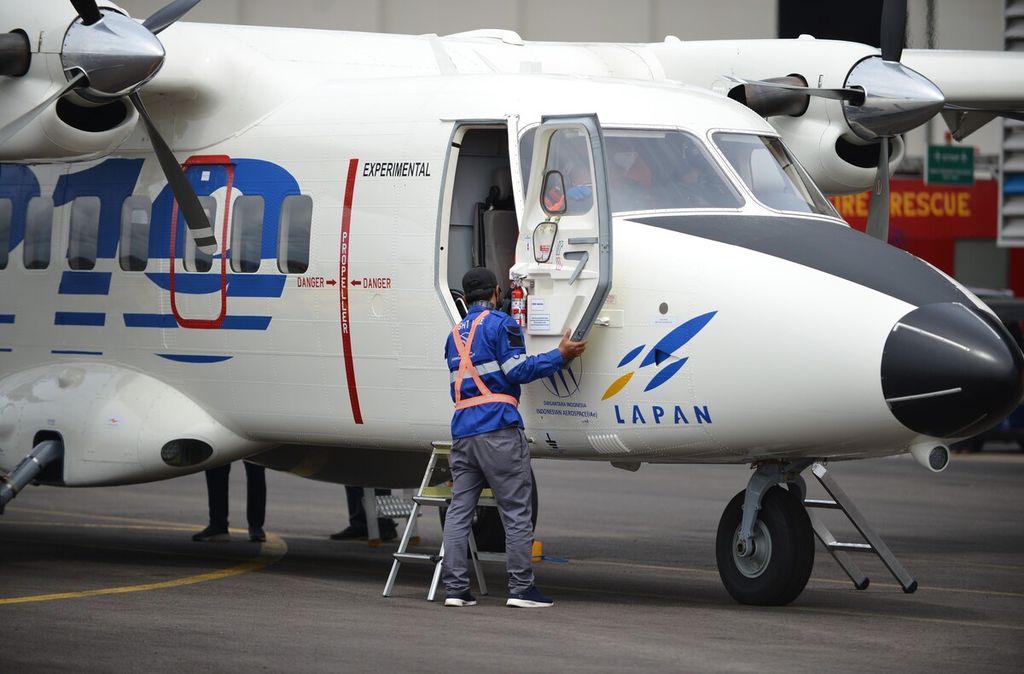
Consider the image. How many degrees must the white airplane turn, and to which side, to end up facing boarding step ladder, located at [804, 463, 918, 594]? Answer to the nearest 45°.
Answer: approximately 45° to its left

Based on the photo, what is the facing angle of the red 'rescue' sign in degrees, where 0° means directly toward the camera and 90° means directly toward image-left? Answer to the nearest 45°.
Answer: approximately 0°

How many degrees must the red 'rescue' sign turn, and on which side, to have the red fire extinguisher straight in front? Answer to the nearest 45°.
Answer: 0° — it already faces it
